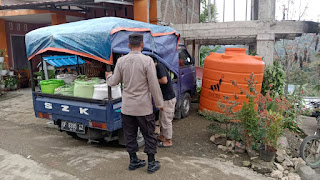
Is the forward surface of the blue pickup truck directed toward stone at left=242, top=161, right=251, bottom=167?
no

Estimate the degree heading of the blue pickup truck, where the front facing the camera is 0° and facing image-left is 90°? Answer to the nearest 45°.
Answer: approximately 225°

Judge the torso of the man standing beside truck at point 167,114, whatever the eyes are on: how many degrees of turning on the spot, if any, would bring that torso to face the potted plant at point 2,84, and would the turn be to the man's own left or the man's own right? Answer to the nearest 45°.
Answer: approximately 45° to the man's own right

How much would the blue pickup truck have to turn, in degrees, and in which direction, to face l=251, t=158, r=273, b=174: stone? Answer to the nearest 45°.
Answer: approximately 45° to its right

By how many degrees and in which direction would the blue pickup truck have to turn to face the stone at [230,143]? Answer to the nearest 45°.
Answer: approximately 45° to its right

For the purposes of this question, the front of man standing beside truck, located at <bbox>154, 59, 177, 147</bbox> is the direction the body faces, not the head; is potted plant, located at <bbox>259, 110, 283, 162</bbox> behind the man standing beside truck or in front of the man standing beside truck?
behind

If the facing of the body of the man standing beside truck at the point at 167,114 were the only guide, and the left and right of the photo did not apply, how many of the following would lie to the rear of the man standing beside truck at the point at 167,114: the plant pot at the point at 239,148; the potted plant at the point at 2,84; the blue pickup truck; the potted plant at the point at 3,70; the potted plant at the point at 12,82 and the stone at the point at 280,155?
2

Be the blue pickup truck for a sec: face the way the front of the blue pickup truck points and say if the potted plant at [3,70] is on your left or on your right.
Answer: on your left

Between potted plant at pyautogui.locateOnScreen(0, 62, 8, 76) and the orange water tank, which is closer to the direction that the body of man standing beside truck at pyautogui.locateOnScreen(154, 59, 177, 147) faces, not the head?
the potted plant

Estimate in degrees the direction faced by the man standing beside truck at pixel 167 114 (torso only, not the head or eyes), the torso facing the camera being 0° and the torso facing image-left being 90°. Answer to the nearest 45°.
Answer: approximately 90°

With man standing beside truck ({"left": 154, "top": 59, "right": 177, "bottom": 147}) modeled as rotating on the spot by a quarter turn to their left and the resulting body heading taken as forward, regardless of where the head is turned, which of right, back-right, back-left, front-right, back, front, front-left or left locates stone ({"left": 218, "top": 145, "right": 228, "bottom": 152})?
left

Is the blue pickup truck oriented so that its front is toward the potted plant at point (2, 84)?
no

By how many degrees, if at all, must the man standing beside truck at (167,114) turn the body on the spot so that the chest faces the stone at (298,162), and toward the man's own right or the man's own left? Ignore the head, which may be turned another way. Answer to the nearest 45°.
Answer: approximately 180°

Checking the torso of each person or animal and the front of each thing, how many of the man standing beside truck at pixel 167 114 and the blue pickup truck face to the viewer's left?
1
